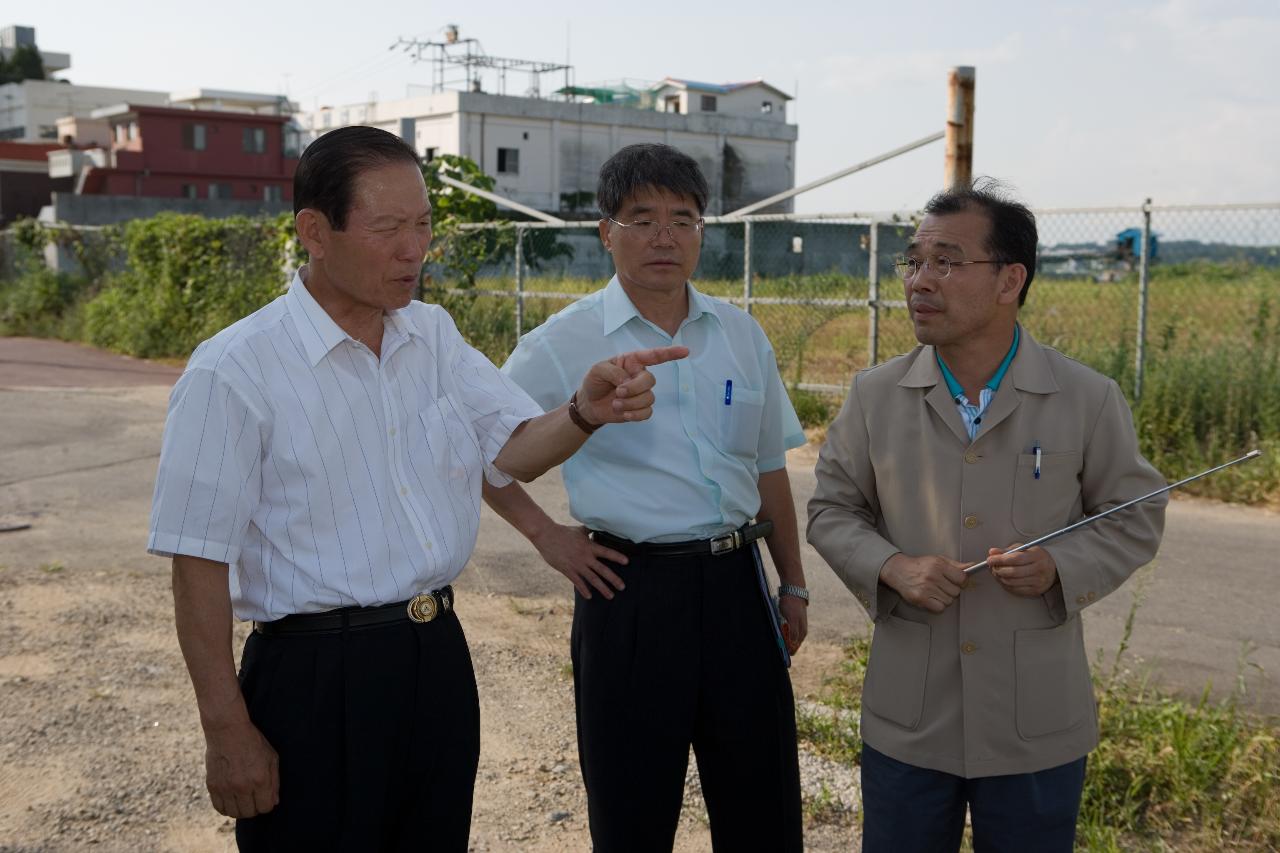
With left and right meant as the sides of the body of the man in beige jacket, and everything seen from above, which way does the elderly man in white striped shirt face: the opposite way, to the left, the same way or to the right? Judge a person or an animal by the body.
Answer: to the left

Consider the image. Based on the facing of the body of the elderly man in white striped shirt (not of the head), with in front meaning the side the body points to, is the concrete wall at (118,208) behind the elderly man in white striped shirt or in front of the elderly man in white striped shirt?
behind

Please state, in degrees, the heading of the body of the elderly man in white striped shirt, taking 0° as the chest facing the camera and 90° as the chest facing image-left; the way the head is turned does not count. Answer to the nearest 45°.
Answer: approximately 315°

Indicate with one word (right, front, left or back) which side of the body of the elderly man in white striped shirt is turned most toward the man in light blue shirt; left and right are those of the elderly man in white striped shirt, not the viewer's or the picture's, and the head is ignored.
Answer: left

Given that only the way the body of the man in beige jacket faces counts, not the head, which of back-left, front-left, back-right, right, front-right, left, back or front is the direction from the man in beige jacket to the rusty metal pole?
back

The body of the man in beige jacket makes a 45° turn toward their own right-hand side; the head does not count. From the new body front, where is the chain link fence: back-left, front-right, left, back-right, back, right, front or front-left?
back-right

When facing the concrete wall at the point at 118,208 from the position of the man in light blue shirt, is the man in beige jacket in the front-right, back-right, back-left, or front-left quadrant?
back-right

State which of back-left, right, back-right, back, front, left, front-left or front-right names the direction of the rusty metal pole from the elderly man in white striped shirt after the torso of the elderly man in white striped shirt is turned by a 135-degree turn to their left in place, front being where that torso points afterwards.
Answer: front-right

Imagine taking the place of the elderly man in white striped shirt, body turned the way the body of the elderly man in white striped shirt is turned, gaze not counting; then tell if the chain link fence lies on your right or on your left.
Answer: on your left
